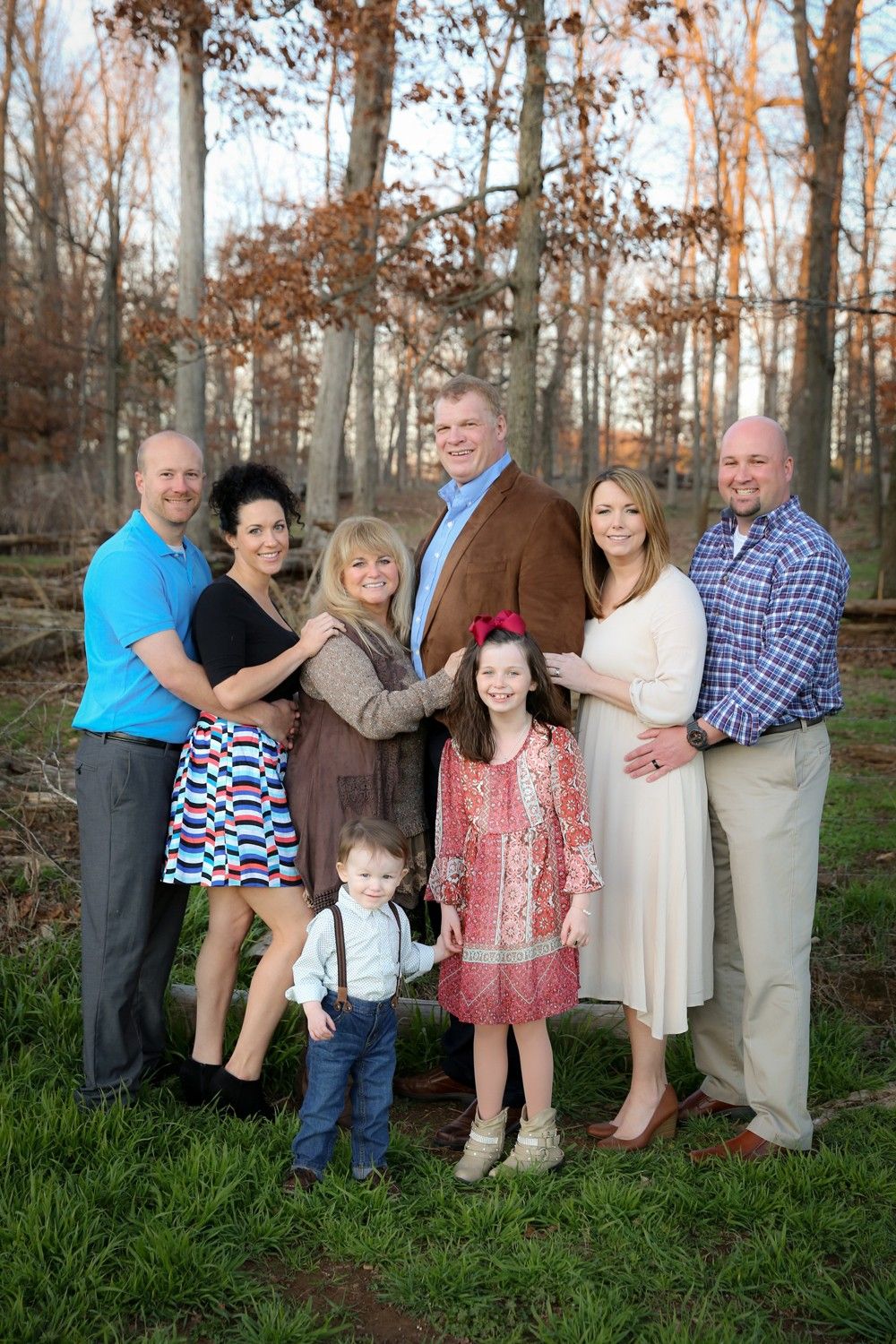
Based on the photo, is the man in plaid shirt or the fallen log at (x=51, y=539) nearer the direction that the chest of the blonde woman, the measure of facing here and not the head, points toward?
the man in plaid shirt

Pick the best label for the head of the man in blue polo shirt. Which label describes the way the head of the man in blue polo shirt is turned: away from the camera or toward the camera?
toward the camera

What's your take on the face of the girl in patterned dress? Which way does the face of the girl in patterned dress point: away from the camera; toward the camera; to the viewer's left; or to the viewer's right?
toward the camera

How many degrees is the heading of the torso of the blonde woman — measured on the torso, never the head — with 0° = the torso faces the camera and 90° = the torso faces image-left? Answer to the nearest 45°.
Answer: approximately 315°

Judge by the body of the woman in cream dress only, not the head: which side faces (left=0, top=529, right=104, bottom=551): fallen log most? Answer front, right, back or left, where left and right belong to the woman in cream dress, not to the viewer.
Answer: right

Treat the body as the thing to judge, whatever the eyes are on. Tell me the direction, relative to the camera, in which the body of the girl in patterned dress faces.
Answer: toward the camera

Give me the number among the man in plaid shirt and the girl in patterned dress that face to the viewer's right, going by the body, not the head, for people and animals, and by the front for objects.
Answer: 0

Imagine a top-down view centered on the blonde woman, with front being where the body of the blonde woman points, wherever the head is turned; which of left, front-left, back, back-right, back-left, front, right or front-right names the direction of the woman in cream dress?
front-left

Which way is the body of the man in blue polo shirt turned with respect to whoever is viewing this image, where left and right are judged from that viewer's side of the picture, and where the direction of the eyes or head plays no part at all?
facing the viewer and to the right of the viewer

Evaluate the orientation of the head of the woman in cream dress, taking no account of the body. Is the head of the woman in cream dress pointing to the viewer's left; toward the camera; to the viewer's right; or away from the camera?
toward the camera

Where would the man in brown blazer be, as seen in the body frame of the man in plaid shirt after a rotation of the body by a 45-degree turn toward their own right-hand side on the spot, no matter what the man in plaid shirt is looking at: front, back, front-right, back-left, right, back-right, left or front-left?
front

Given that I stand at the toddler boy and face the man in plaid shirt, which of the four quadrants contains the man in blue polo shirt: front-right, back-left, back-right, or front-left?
back-left

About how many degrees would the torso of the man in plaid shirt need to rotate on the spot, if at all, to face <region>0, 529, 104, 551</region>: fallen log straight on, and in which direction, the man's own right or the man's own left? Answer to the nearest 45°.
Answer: approximately 90° to the man's own right

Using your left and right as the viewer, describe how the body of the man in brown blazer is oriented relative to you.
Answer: facing the viewer and to the left of the viewer

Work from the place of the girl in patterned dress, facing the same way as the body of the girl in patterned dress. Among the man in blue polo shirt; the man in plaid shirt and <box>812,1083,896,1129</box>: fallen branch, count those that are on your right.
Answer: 1
